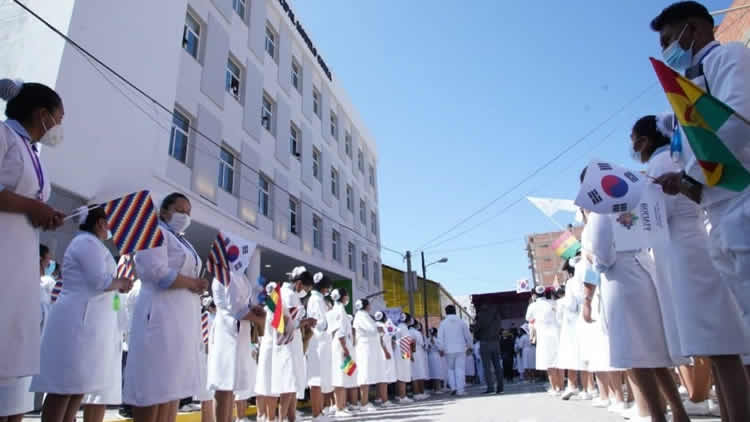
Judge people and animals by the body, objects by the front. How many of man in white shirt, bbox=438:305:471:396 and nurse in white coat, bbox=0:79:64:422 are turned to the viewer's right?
1

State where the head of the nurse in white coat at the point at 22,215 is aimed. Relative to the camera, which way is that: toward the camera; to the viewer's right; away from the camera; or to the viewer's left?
to the viewer's right

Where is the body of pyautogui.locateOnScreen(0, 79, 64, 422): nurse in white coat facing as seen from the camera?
to the viewer's right

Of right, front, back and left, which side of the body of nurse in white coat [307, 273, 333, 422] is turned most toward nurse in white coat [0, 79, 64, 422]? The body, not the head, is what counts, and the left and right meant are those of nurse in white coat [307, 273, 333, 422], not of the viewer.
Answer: right

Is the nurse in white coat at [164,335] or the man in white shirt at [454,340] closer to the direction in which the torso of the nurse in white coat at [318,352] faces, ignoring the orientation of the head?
the man in white shirt

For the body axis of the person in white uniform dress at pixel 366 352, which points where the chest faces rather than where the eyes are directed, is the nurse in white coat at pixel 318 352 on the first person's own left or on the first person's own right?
on the first person's own right

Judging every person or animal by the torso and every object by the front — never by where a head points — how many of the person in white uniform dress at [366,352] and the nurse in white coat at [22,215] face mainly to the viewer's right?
2
